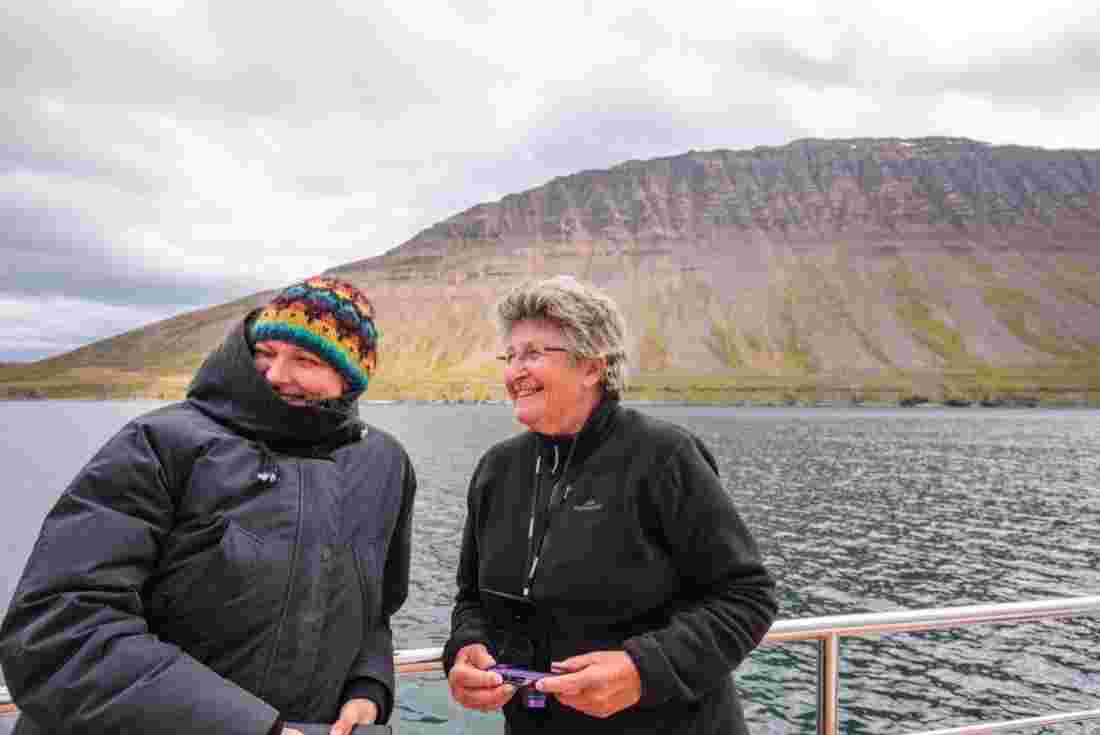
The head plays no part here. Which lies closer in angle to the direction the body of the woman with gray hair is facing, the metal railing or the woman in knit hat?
the woman in knit hat

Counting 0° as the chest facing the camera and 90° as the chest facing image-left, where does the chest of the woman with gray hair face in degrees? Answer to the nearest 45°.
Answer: approximately 45°

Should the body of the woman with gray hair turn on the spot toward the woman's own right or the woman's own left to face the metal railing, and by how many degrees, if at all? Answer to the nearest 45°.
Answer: approximately 180°

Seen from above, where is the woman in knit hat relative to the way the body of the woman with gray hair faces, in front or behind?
in front
